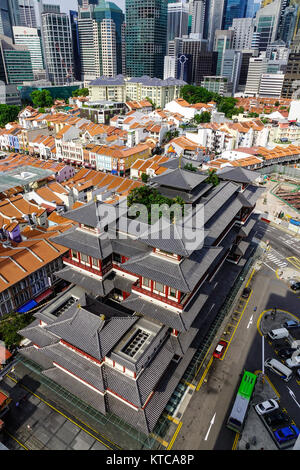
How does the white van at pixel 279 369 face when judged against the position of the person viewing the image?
facing away from the viewer and to the left of the viewer
